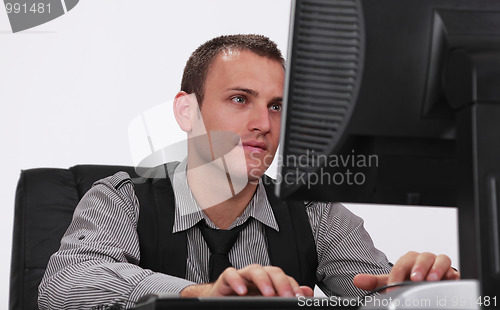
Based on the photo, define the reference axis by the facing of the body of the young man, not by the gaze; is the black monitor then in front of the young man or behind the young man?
in front

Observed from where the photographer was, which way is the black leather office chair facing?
facing the viewer and to the right of the viewer

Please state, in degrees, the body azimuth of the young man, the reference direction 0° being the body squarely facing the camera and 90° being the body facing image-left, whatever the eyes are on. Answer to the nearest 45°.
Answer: approximately 315°

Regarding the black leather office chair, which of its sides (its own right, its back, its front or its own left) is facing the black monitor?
front

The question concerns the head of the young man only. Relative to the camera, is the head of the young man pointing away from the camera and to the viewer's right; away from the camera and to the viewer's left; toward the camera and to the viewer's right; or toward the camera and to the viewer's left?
toward the camera and to the viewer's right
